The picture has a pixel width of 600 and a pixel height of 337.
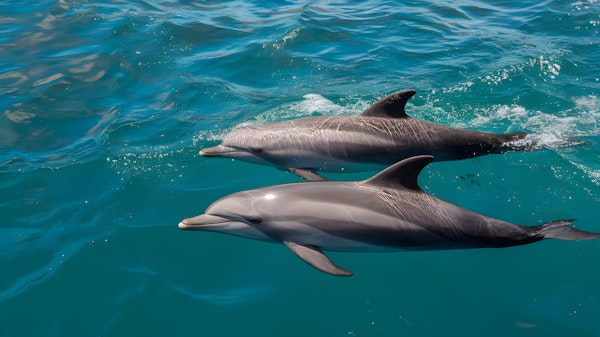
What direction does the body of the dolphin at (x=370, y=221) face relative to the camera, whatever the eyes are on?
to the viewer's left

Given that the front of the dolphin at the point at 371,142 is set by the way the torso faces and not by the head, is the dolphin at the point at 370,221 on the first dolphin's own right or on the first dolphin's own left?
on the first dolphin's own left

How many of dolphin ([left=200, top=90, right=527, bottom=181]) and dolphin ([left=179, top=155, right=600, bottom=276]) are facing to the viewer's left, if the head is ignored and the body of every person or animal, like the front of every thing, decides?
2

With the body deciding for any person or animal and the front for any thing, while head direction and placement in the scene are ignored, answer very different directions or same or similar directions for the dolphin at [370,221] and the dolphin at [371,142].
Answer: same or similar directions

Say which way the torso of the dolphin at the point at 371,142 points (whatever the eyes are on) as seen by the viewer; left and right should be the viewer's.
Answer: facing to the left of the viewer

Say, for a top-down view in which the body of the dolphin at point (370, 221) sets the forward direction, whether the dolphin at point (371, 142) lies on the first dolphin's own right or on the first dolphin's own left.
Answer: on the first dolphin's own right
